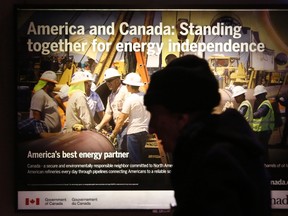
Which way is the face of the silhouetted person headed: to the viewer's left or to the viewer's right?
to the viewer's left

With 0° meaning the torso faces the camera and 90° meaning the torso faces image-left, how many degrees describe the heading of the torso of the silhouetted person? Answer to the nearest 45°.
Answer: approximately 90°
